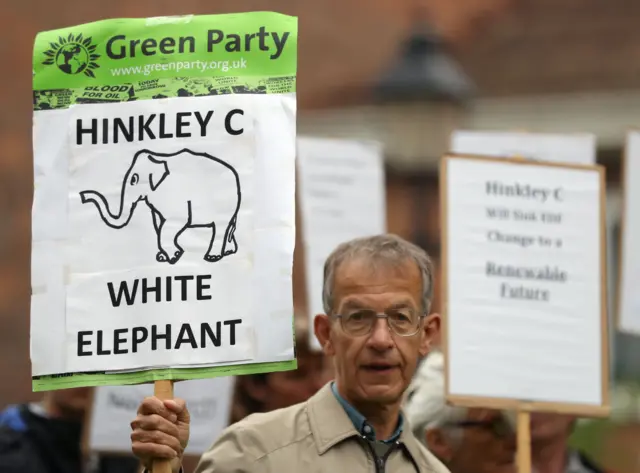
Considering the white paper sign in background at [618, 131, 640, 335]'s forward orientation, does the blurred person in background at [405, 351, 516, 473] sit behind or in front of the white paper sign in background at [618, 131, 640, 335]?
in front

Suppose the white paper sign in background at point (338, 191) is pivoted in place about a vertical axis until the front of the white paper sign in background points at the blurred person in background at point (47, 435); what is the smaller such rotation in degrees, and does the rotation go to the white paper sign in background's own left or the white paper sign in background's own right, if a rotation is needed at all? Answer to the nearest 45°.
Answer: approximately 45° to the white paper sign in background's own right

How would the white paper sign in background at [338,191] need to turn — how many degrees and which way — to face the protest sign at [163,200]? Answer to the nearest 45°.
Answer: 0° — it already faces it

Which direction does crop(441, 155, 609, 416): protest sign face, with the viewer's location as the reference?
facing the viewer

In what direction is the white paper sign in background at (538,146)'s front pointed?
toward the camera

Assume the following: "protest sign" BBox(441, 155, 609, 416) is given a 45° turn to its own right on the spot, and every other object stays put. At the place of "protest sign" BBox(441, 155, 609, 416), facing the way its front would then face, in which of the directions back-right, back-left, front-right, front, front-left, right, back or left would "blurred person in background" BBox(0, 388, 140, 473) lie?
front-right

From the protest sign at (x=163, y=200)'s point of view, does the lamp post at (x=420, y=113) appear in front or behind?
behind

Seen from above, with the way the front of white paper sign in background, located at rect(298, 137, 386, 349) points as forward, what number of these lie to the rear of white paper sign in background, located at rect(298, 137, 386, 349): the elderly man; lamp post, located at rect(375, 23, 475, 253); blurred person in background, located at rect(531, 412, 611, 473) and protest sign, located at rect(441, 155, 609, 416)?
1

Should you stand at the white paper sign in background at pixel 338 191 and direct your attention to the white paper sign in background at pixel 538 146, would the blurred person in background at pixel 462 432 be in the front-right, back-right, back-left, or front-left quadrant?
front-right

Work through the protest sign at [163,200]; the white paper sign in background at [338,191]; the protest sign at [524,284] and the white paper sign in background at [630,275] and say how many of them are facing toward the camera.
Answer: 4

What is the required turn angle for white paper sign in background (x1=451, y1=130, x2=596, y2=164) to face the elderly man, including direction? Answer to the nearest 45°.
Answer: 0° — it already faces them
